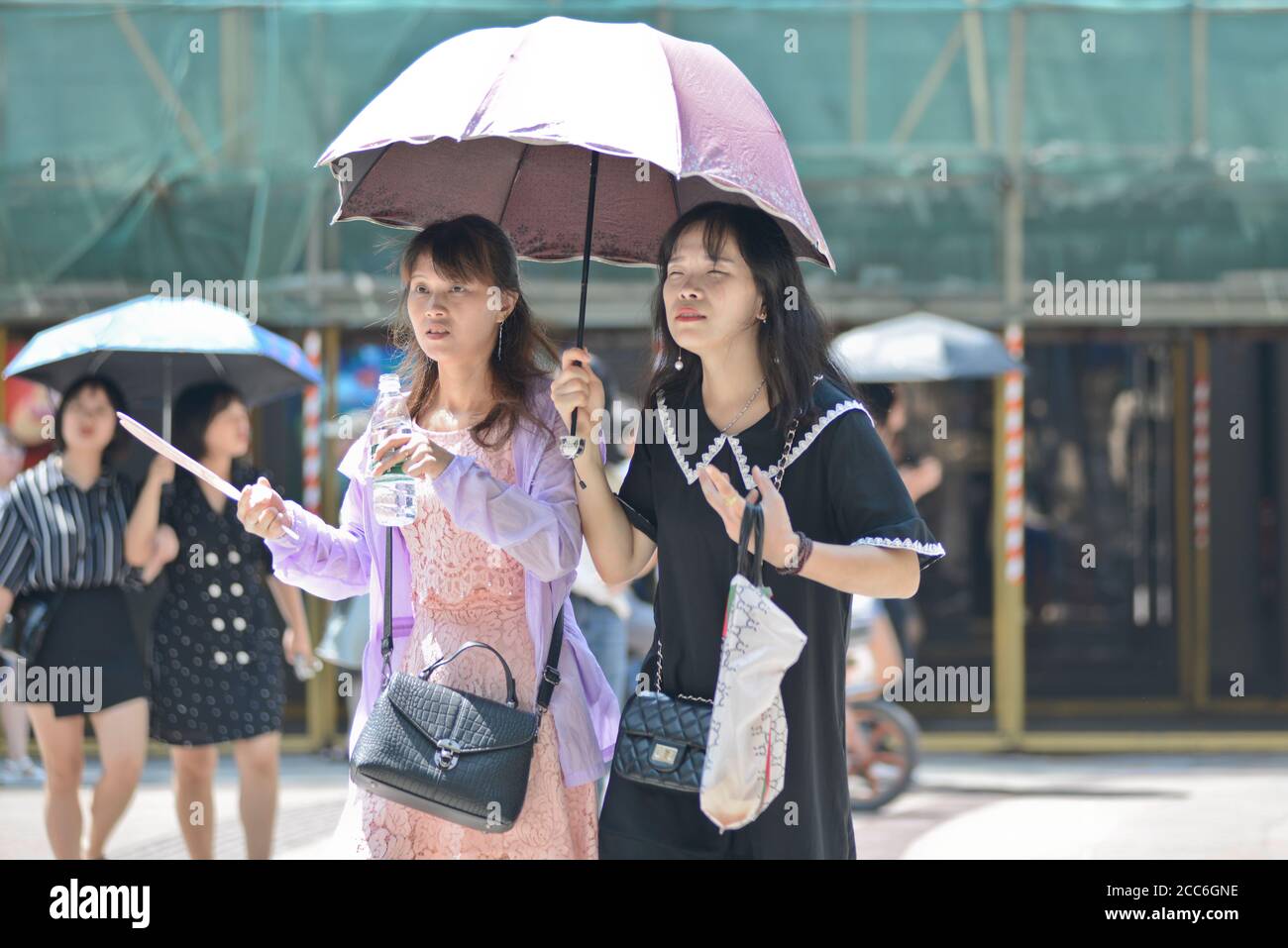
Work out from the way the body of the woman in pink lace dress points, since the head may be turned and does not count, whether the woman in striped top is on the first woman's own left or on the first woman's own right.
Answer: on the first woman's own right

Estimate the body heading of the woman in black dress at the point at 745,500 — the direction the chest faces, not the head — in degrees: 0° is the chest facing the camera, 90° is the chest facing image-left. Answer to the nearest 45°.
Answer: approximately 45°

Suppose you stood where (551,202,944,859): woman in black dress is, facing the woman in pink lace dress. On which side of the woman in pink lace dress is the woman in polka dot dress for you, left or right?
right

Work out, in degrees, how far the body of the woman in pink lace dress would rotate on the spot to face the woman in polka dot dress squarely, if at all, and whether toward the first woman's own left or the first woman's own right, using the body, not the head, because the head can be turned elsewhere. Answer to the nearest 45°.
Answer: approximately 135° to the first woman's own right

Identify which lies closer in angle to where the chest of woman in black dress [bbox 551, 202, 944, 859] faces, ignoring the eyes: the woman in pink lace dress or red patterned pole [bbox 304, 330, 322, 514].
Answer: the woman in pink lace dress

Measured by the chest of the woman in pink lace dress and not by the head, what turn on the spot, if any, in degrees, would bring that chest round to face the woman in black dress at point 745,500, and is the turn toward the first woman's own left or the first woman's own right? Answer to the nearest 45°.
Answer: approximately 90° to the first woman's own left

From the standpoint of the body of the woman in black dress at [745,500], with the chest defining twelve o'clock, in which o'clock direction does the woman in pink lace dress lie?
The woman in pink lace dress is roughly at 2 o'clock from the woman in black dress.

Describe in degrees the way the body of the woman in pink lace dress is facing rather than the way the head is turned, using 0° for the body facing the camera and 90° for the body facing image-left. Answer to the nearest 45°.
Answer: approximately 45°

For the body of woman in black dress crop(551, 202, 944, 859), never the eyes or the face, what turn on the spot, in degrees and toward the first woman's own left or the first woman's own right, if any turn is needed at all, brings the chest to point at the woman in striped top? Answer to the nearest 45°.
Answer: approximately 90° to the first woman's own right

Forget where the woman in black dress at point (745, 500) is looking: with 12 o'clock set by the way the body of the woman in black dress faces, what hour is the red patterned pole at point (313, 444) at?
The red patterned pole is roughly at 4 o'clock from the woman in black dress.

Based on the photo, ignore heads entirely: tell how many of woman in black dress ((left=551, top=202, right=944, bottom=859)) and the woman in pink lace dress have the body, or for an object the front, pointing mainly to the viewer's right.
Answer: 0

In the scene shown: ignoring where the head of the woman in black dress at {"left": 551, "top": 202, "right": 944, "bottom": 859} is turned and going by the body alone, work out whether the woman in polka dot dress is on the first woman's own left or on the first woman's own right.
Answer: on the first woman's own right
